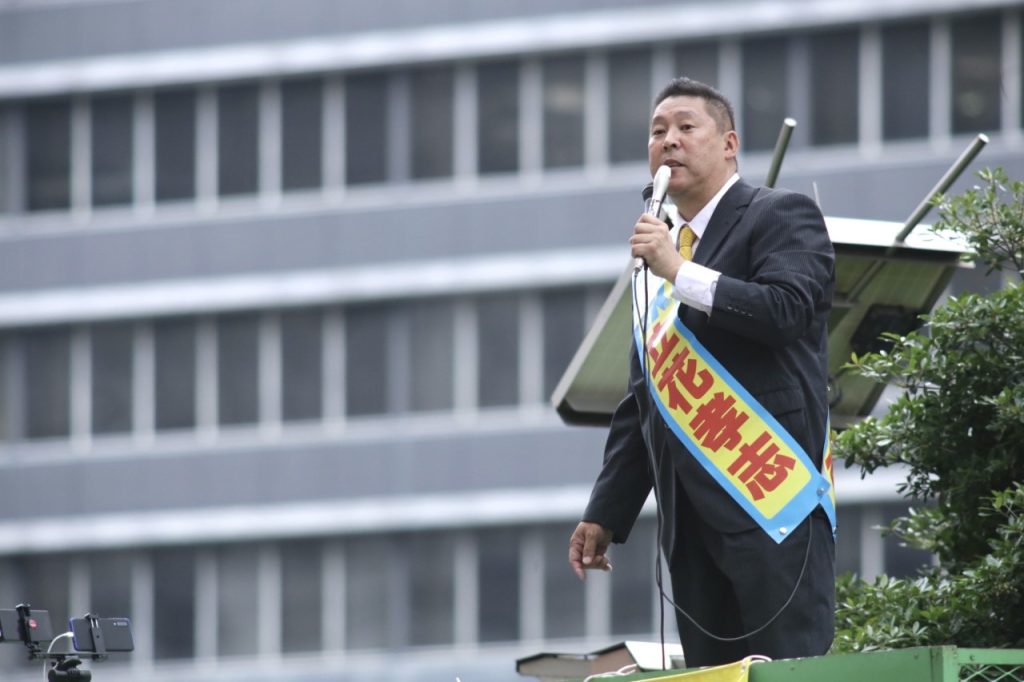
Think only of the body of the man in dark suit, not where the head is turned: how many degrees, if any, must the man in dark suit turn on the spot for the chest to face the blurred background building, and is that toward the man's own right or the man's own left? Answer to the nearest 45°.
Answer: approximately 135° to the man's own right

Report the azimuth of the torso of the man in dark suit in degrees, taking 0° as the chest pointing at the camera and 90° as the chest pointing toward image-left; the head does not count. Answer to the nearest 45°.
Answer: approximately 45°
